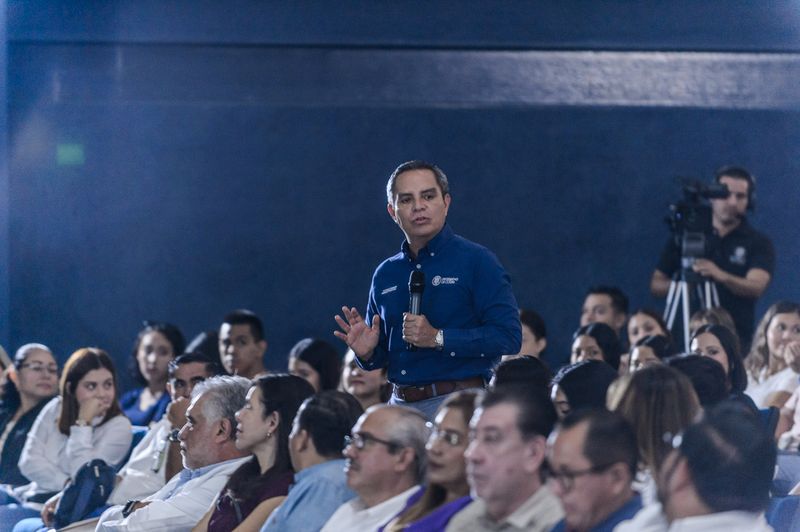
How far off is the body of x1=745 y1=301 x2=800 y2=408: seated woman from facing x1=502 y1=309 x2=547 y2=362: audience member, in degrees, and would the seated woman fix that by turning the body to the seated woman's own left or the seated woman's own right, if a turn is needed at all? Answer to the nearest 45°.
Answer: approximately 45° to the seated woman's own right

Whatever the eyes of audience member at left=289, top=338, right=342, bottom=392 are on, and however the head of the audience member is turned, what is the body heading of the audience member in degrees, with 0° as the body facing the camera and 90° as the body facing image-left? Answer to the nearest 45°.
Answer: approximately 45°

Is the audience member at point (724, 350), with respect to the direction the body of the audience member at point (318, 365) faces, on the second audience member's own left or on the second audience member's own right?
on the second audience member's own left

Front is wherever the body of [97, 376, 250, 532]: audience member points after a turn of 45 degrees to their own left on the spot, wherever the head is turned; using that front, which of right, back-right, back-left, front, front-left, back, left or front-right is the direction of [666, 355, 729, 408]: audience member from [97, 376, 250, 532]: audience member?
left

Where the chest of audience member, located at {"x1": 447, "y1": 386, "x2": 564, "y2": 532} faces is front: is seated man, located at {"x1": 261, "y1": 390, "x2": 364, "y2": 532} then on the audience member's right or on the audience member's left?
on the audience member's right

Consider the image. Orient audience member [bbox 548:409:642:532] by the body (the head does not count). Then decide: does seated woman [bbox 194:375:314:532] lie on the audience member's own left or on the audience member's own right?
on the audience member's own right
